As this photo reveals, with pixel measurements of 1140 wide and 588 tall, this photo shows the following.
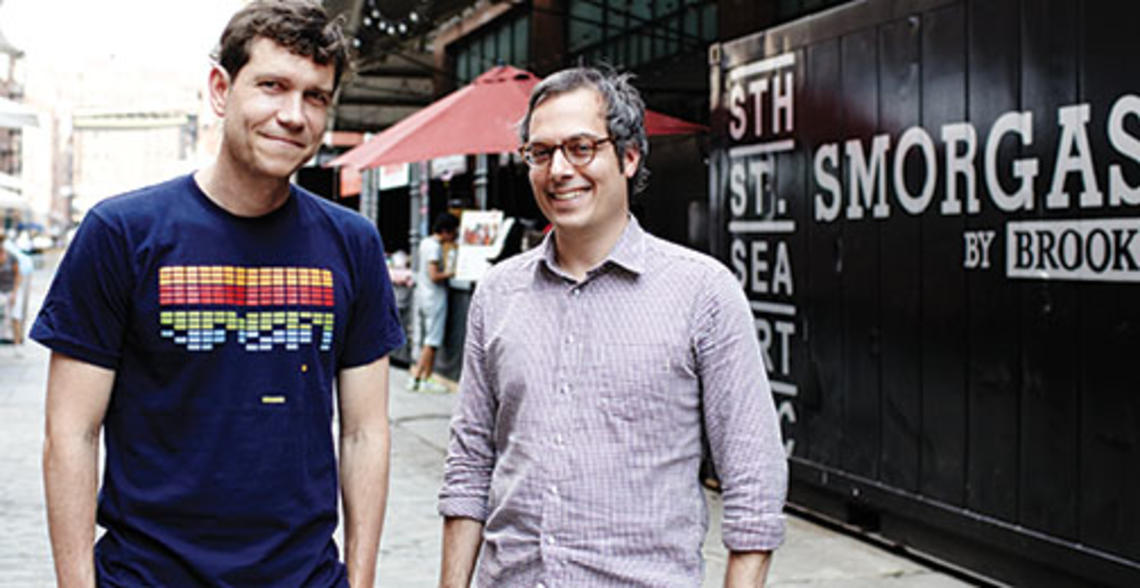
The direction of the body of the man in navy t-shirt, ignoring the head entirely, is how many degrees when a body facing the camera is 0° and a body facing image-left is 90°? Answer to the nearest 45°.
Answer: approximately 0°

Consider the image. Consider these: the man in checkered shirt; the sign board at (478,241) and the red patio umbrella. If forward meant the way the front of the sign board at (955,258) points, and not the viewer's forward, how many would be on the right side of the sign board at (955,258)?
2

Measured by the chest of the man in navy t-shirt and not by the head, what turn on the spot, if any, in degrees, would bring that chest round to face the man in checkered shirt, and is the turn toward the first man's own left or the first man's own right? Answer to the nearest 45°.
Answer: approximately 90° to the first man's own left

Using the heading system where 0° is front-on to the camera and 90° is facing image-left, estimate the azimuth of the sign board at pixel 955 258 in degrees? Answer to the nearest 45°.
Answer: approximately 45°

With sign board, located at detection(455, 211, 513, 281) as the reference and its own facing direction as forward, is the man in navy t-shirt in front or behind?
in front

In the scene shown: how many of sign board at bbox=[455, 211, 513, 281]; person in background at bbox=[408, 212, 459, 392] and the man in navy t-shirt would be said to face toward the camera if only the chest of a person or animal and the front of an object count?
2
